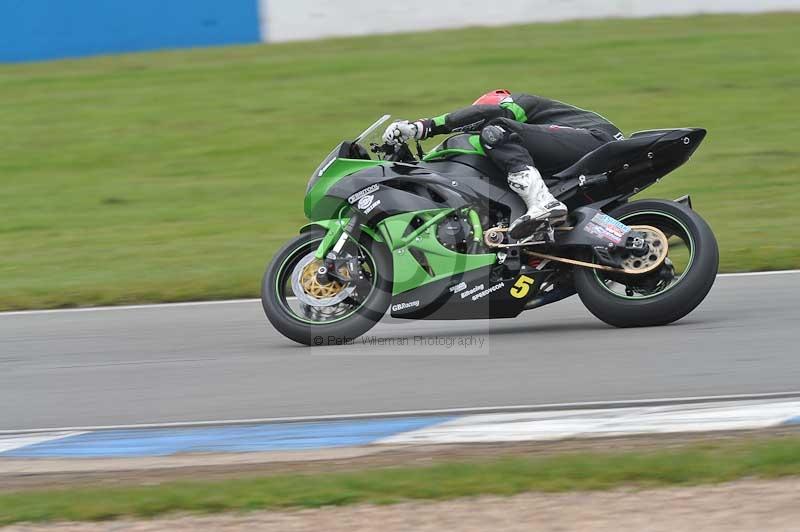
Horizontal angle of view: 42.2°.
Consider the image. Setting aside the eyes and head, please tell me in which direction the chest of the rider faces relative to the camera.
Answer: to the viewer's left

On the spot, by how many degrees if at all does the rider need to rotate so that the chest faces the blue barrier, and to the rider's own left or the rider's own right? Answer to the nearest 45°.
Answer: approximately 45° to the rider's own right

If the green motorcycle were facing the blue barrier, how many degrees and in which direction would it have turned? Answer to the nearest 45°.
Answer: approximately 45° to its right

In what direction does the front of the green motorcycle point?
to the viewer's left
